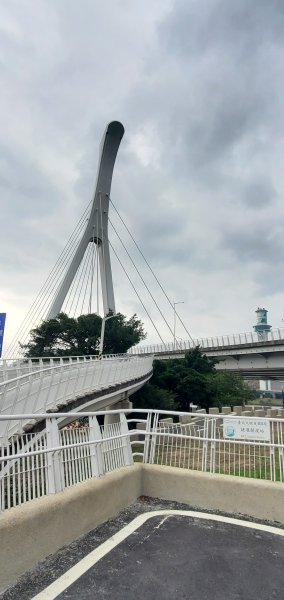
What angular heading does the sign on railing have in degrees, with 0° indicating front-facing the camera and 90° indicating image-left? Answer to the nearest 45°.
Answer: approximately 0°

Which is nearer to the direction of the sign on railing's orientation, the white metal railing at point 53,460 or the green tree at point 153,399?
the white metal railing

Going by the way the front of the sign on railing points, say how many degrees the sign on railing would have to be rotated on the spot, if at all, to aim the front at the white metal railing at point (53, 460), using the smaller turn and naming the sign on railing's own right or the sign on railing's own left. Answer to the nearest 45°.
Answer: approximately 45° to the sign on railing's own right

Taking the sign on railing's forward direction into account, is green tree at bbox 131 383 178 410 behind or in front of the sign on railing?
behind

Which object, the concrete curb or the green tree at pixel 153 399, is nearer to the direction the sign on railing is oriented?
the concrete curb
